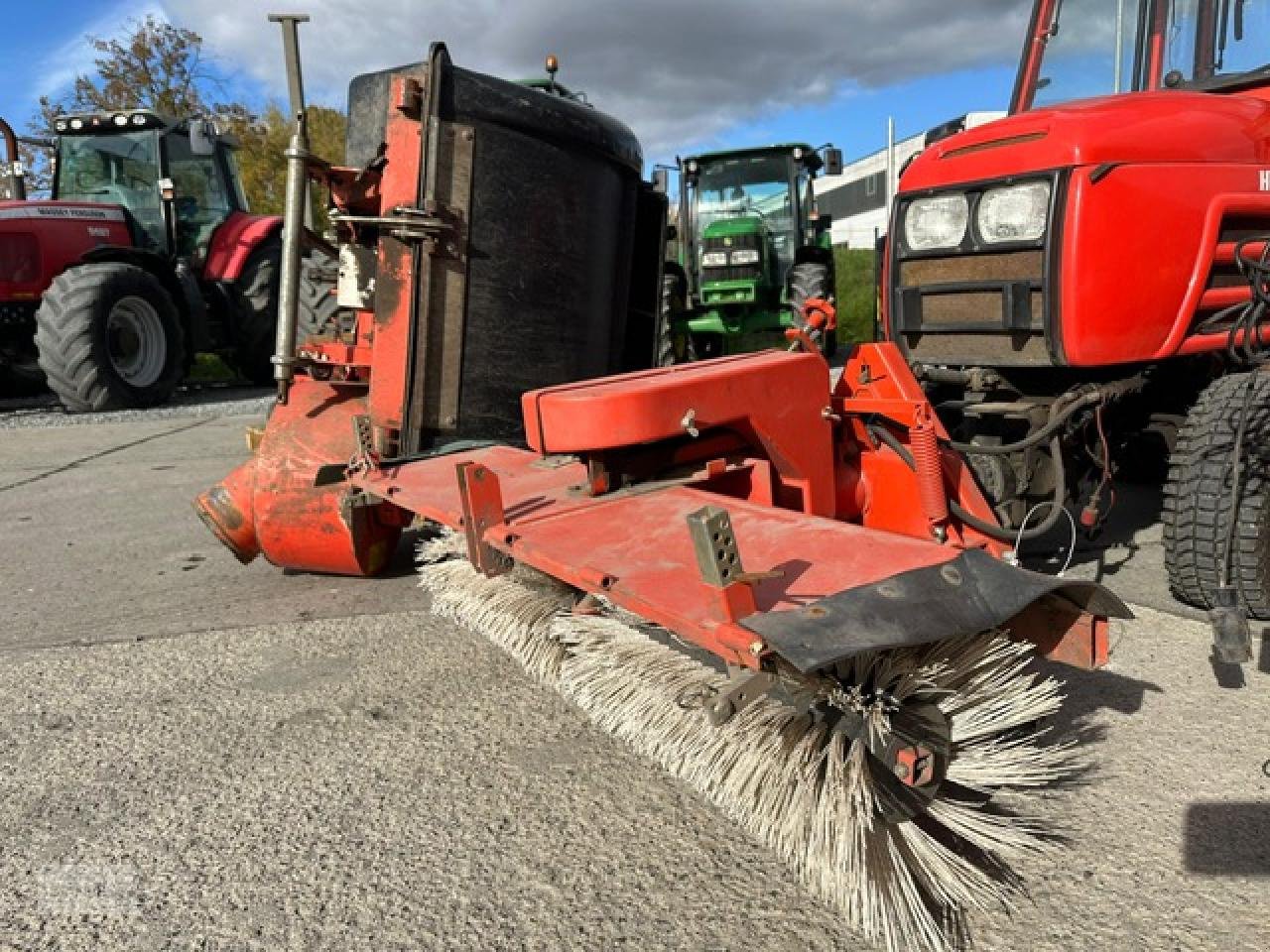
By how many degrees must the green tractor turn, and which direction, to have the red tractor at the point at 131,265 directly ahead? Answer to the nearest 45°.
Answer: approximately 90° to its right

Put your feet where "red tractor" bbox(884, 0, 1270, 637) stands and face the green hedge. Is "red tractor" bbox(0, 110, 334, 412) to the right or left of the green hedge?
left

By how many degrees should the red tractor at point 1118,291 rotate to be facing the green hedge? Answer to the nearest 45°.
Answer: approximately 135° to its right

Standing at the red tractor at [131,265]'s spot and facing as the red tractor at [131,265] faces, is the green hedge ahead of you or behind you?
behind

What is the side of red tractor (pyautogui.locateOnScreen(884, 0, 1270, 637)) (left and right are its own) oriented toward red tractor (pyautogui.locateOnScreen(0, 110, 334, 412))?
right

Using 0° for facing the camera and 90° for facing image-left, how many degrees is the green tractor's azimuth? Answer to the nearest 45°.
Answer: approximately 0°

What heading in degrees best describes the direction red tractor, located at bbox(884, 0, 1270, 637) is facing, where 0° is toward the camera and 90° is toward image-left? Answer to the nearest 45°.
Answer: approximately 45°

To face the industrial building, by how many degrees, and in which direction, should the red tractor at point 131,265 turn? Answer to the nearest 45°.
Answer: approximately 180°
